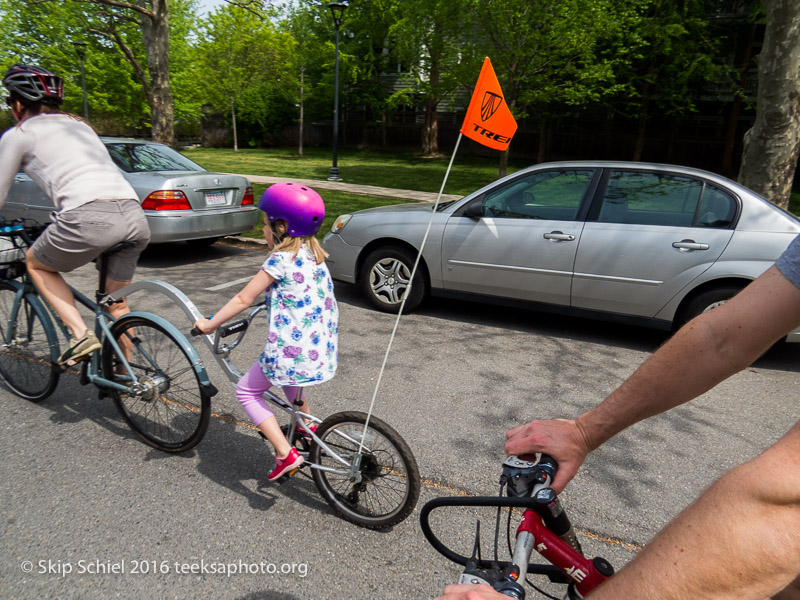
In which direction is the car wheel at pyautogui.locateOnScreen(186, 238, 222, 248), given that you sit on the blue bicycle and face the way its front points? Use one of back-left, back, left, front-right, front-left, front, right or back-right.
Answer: front-right

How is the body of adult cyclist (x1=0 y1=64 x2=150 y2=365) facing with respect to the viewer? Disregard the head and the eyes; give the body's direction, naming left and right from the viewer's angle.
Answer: facing away from the viewer and to the left of the viewer

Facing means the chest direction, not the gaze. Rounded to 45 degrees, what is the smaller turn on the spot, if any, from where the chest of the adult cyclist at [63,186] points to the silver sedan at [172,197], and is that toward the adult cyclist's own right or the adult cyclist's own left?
approximately 45° to the adult cyclist's own right

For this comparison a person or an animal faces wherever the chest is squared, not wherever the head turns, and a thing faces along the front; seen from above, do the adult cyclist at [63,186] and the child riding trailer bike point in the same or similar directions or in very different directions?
same or similar directions

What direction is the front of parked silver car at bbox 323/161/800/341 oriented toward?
to the viewer's left

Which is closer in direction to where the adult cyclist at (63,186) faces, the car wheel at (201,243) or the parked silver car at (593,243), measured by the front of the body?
the car wheel

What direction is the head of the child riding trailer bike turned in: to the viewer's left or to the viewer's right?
to the viewer's left

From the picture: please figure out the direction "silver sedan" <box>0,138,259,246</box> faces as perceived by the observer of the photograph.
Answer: facing away from the viewer and to the left of the viewer

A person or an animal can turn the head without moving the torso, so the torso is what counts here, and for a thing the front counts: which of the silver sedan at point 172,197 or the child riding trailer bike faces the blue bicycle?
the child riding trailer bike

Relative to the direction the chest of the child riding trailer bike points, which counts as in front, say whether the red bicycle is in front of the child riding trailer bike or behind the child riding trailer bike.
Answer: behind

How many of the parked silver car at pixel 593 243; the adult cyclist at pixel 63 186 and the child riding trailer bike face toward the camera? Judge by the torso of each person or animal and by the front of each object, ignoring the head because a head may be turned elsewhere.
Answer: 0

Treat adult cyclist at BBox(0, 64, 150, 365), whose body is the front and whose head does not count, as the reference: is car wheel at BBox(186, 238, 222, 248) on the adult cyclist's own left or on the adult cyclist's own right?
on the adult cyclist's own right

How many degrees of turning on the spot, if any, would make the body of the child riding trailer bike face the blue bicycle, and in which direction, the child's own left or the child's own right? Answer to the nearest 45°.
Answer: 0° — they already face it
